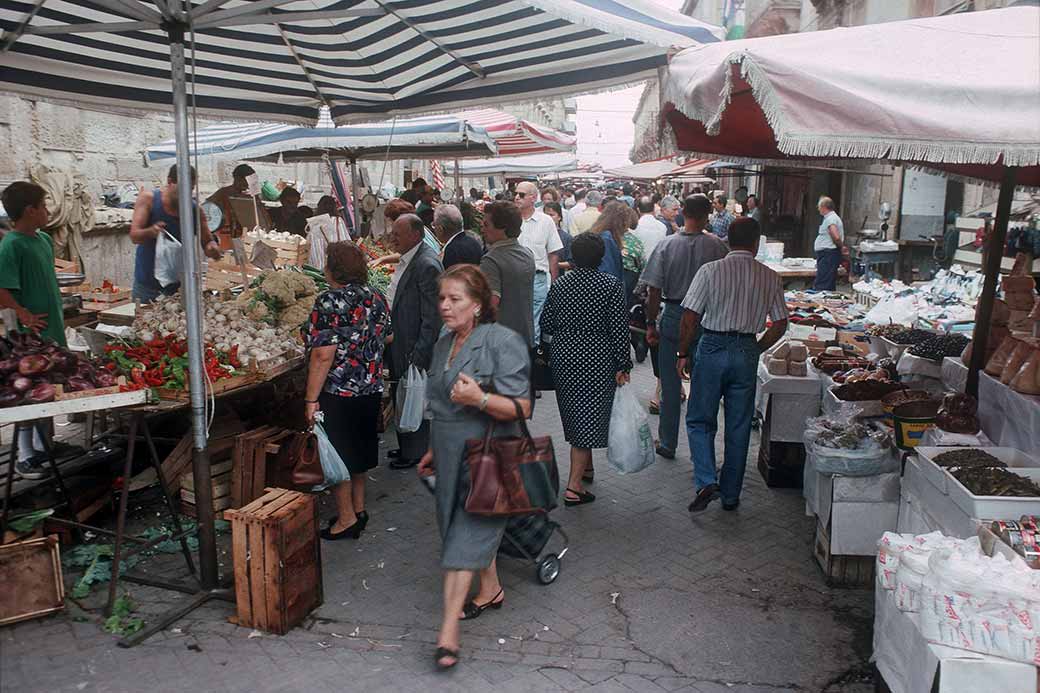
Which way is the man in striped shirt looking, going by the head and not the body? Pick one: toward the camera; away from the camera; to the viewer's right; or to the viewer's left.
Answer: away from the camera

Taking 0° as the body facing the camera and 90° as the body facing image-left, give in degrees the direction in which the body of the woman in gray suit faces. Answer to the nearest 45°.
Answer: approximately 45°

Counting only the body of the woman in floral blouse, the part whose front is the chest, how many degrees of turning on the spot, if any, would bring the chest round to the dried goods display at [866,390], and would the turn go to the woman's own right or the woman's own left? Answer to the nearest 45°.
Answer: approximately 135° to the woman's own right

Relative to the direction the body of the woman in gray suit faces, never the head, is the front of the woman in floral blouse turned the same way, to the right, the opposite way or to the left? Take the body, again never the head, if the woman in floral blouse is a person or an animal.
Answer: to the right

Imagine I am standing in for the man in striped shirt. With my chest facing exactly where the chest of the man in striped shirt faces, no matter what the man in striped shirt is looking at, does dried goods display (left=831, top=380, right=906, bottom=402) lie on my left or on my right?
on my right

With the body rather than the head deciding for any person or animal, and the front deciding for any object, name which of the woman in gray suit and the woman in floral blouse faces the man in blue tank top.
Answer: the woman in floral blouse

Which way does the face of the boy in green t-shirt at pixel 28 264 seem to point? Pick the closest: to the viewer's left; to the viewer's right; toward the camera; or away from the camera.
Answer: to the viewer's right

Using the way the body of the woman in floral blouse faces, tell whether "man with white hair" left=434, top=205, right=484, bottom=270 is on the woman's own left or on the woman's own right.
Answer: on the woman's own right

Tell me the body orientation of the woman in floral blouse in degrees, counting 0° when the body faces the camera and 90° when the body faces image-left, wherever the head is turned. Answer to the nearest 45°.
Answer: approximately 135°

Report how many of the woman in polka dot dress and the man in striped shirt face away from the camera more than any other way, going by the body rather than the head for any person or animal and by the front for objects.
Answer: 2

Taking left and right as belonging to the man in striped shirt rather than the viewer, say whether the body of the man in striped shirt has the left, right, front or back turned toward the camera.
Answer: back

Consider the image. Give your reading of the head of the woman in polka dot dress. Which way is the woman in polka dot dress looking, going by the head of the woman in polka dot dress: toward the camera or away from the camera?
away from the camera

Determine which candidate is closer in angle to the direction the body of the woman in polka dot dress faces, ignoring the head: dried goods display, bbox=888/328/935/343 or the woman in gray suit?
the dried goods display

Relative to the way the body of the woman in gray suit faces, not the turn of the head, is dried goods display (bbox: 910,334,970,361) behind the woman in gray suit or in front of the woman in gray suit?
behind

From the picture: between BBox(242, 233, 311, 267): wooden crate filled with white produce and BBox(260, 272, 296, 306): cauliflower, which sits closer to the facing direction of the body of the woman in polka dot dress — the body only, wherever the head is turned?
the wooden crate filled with white produce
